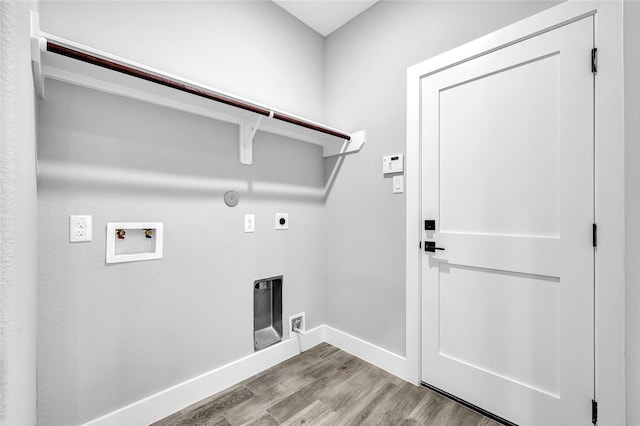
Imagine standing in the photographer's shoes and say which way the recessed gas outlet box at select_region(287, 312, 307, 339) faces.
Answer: facing the viewer and to the right of the viewer

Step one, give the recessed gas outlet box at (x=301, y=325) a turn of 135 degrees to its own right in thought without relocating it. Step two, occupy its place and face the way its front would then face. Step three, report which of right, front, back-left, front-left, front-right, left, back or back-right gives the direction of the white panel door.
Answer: back-left
